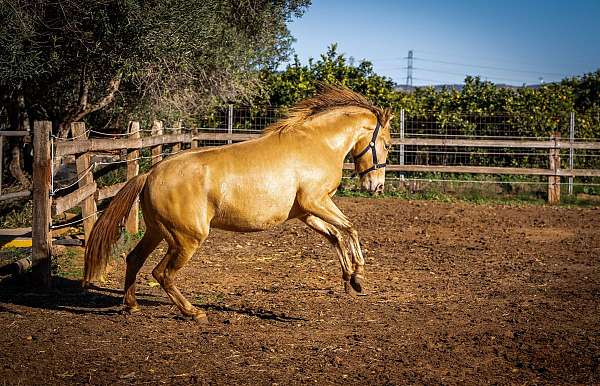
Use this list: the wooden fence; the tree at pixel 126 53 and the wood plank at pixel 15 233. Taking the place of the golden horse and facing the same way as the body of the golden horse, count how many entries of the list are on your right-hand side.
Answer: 0

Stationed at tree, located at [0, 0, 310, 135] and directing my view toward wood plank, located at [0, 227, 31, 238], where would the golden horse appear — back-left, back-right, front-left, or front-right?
front-left

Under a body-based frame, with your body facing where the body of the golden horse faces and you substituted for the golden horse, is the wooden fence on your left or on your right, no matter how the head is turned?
on your left

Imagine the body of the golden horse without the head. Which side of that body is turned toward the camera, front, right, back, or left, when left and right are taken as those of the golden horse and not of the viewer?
right

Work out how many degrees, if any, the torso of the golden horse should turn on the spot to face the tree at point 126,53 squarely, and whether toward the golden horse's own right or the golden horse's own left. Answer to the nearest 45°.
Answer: approximately 90° to the golden horse's own left

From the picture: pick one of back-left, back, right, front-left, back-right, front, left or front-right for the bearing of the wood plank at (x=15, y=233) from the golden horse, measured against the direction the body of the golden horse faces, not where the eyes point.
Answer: back-left
